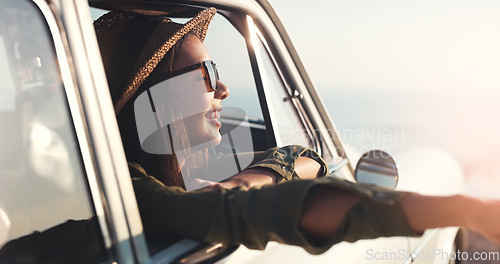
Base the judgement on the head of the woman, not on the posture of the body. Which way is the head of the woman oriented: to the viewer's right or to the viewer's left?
to the viewer's right

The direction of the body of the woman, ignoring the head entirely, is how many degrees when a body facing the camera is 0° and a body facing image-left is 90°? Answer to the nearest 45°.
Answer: approximately 270°
